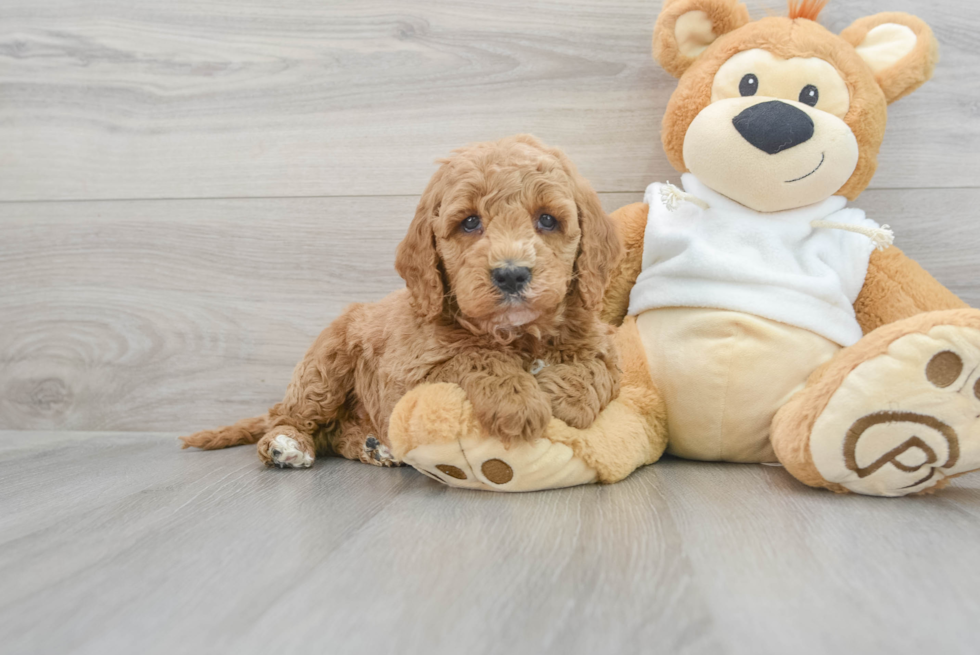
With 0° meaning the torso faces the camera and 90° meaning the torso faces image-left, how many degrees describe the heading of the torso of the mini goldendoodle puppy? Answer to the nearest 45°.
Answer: approximately 315°

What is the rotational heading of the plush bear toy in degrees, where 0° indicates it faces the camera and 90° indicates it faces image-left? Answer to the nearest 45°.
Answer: approximately 0°
